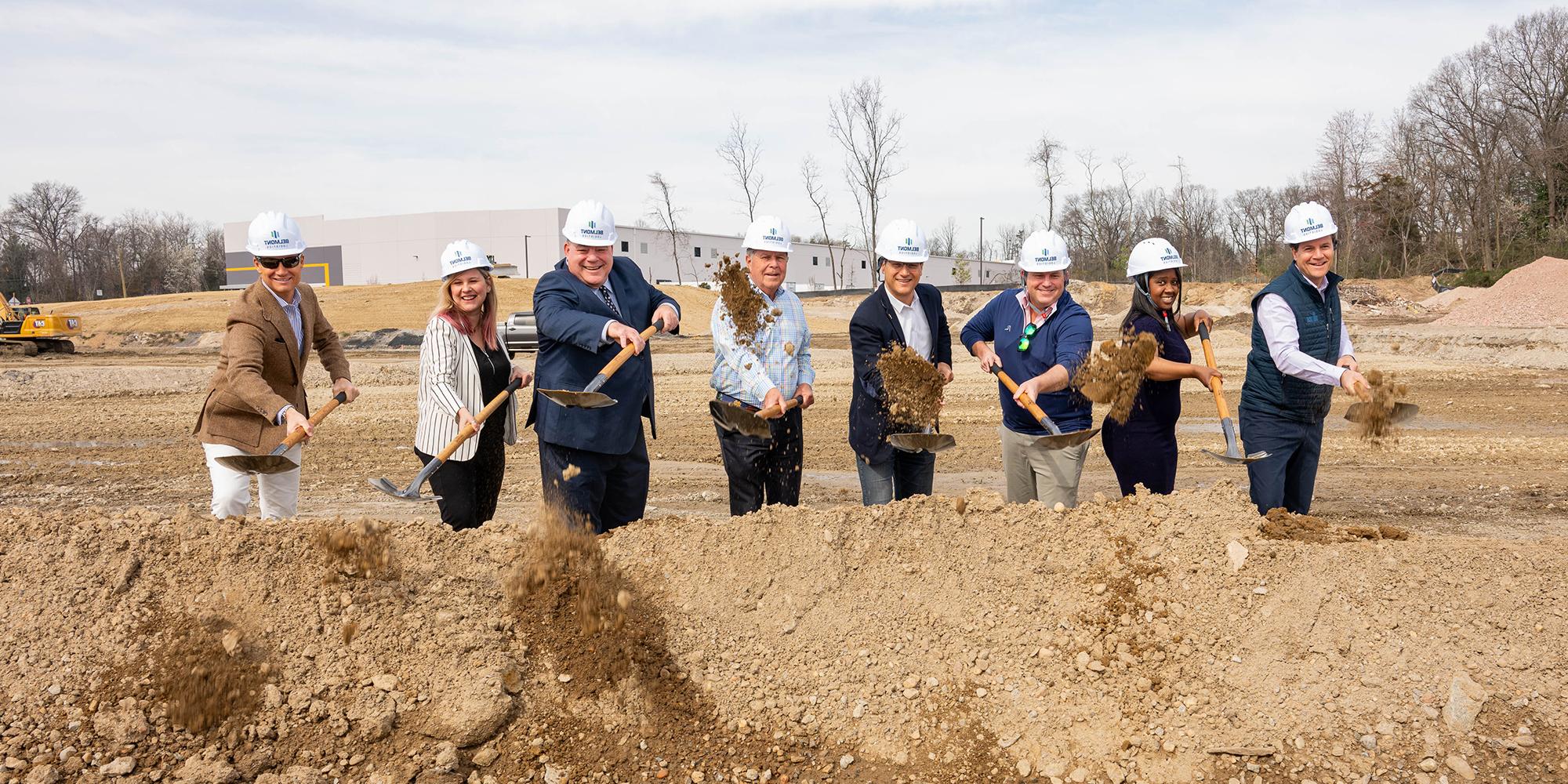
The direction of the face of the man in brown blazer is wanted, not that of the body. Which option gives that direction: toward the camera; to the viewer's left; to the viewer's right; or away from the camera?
toward the camera

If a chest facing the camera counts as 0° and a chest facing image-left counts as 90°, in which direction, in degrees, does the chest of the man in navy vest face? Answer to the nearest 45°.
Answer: approximately 315°

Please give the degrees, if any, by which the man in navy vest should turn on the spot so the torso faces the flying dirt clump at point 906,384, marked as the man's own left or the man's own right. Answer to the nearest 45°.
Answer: approximately 135° to the man's own right

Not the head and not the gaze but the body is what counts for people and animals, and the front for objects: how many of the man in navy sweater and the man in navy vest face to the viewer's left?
0

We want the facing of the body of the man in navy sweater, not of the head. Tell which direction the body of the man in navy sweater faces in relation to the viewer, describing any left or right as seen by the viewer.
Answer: facing the viewer

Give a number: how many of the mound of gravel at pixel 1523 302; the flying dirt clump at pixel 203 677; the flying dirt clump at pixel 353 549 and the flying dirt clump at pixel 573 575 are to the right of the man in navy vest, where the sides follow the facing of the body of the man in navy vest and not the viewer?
3

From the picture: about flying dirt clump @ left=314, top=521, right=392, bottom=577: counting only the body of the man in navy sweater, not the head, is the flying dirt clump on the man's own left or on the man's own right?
on the man's own right

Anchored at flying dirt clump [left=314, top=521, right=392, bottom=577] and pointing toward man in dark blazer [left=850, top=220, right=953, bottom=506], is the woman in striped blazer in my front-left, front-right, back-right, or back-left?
front-left

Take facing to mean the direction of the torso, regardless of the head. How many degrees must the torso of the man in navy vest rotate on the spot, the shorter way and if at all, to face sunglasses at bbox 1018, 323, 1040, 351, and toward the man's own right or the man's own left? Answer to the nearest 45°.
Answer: approximately 135° to the man's own right

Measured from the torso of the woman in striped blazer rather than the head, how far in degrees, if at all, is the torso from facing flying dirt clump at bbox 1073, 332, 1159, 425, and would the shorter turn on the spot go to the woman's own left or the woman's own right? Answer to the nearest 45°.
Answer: approximately 45° to the woman's own left

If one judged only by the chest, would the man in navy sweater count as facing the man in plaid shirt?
no

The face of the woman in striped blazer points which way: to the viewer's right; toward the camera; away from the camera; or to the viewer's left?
toward the camera

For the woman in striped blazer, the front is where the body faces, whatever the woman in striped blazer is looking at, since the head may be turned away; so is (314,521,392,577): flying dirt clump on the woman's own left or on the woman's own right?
on the woman's own right

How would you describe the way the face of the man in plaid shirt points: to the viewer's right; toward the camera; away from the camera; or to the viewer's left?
toward the camera

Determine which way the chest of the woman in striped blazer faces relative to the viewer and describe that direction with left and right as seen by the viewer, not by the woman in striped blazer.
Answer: facing the viewer and to the right of the viewer
